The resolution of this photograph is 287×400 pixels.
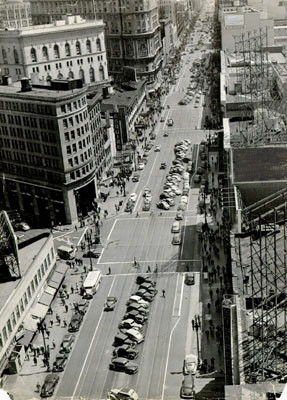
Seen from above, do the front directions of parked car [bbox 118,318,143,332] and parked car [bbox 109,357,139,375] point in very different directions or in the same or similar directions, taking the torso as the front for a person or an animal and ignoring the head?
same or similar directions

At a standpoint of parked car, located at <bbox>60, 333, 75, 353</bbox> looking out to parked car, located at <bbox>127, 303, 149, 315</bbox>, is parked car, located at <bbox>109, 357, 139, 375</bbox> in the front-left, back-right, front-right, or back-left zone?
front-right

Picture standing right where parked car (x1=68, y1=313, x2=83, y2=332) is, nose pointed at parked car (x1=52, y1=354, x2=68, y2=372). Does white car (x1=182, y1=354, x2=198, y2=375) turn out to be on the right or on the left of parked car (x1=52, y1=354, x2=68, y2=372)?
left

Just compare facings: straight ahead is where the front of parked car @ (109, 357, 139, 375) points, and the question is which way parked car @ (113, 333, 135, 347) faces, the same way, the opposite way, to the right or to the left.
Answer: the same way

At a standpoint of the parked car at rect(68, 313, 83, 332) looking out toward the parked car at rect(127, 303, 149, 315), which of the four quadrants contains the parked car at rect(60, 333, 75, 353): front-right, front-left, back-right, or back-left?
back-right

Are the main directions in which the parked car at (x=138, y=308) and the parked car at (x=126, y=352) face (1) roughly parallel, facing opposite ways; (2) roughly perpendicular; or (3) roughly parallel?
roughly parallel

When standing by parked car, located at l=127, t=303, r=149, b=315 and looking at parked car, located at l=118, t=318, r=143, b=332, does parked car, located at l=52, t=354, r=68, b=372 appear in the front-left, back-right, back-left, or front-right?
front-right

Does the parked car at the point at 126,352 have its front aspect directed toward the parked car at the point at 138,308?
no

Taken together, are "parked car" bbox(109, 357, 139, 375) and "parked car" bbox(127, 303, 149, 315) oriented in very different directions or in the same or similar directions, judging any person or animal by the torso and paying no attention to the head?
same or similar directions
